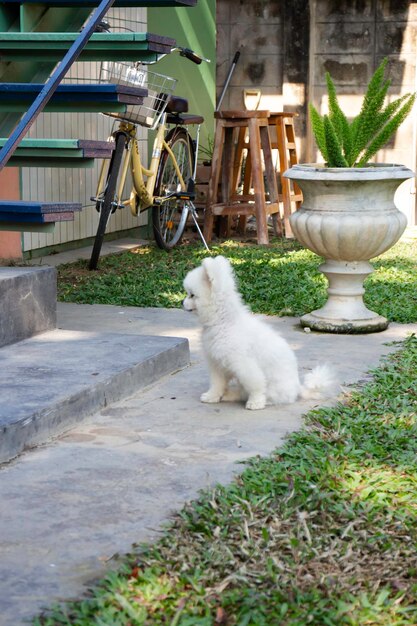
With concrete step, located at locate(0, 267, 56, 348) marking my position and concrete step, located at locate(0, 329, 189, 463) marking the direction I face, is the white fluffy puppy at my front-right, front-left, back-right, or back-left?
front-left

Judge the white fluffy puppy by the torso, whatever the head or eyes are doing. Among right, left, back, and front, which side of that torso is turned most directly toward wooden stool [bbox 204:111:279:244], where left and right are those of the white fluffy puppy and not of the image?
right

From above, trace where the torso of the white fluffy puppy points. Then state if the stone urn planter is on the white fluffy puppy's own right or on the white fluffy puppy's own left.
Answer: on the white fluffy puppy's own right

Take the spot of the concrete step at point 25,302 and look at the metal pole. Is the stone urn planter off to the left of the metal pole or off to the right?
right

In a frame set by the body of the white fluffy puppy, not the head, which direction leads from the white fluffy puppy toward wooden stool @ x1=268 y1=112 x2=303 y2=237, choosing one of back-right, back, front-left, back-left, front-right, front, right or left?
right

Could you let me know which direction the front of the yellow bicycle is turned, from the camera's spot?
facing the viewer and to the left of the viewer

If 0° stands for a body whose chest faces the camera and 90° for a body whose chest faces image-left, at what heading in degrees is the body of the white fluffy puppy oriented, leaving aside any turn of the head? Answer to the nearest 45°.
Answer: approximately 90°

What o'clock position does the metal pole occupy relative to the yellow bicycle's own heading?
The metal pole is roughly at 5 o'clock from the yellow bicycle.

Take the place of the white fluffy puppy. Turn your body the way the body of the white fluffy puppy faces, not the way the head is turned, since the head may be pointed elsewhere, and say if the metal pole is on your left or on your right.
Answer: on your right

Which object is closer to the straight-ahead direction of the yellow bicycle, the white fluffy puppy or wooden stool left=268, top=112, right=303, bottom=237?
the white fluffy puppy

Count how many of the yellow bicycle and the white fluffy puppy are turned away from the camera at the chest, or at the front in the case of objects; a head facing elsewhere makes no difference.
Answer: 0

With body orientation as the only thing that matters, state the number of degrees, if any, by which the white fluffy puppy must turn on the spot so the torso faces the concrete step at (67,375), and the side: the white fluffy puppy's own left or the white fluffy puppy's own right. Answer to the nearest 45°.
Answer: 0° — it already faces it
